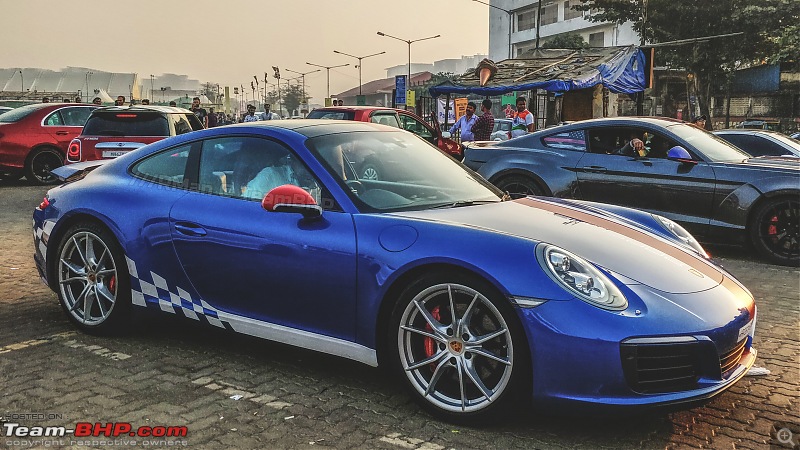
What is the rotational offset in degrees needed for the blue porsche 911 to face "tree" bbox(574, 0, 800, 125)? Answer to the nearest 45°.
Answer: approximately 90° to its left

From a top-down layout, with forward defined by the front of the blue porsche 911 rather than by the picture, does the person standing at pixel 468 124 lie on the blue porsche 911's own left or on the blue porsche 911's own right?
on the blue porsche 911's own left

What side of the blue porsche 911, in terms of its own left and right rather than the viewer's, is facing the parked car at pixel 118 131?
back

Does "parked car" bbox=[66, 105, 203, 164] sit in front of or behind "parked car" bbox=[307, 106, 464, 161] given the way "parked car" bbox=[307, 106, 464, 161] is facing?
behind

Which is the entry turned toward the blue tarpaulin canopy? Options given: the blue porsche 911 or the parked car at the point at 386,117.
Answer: the parked car

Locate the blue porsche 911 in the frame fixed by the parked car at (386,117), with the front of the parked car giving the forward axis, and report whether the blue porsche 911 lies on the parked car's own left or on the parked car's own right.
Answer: on the parked car's own right

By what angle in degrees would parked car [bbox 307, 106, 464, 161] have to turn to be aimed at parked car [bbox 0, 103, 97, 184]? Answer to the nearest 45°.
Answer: approximately 135° to its left

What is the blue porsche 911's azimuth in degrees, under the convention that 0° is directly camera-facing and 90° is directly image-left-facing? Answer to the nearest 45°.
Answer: approximately 315°

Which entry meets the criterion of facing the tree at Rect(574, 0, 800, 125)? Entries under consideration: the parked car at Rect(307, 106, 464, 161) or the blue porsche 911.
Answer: the parked car

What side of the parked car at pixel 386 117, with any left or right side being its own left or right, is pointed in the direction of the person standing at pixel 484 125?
front

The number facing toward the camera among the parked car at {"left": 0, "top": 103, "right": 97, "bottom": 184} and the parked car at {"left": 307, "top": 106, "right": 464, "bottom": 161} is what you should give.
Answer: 0

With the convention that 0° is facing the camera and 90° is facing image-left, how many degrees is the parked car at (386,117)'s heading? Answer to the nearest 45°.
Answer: approximately 225°
